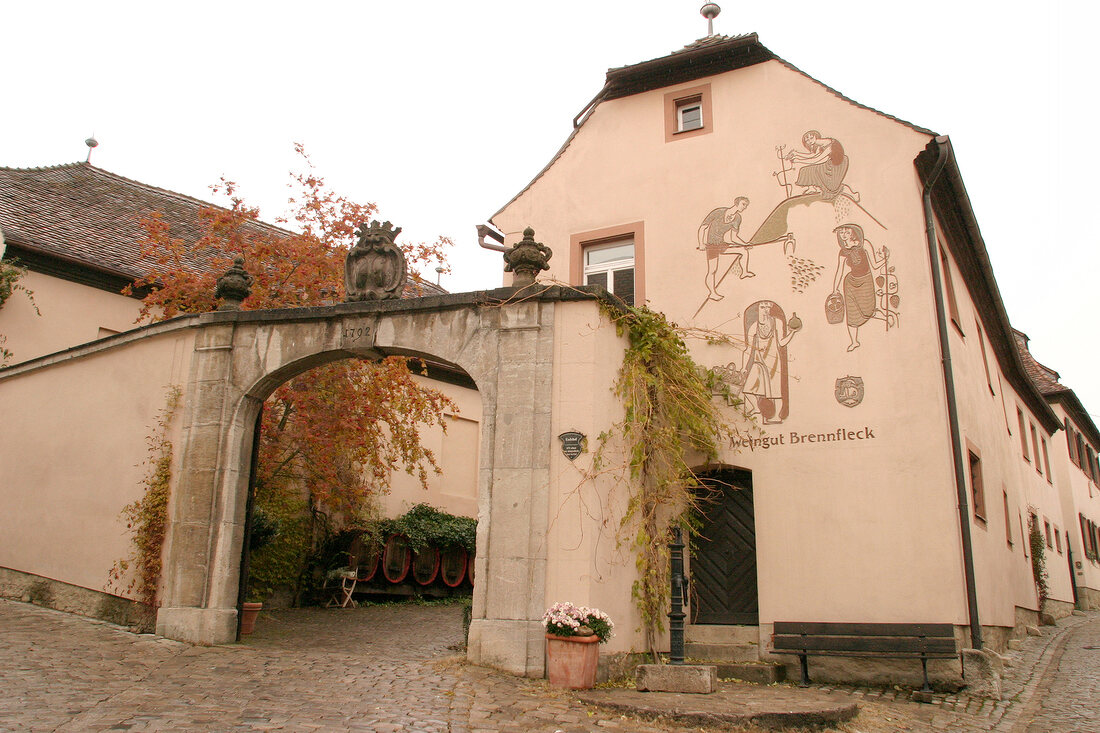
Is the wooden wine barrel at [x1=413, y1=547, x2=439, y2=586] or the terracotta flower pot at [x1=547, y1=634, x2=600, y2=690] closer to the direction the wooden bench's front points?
the terracotta flower pot

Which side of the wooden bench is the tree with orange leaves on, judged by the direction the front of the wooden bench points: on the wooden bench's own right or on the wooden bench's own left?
on the wooden bench's own right

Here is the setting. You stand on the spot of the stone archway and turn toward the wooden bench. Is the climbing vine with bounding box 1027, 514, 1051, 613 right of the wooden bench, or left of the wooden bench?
left

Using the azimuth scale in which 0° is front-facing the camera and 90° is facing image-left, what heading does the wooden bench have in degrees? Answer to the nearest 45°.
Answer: approximately 0°

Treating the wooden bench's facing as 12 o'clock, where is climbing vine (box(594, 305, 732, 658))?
The climbing vine is roughly at 2 o'clock from the wooden bench.

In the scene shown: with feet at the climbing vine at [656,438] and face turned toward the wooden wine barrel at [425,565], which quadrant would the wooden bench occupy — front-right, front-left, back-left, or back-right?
back-right

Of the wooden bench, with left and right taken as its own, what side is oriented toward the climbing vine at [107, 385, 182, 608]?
right

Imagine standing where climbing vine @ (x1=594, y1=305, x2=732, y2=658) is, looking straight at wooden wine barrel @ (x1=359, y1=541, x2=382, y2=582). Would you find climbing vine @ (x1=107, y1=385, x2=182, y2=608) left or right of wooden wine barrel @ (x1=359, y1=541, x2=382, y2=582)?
left

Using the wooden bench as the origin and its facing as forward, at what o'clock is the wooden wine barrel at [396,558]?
The wooden wine barrel is roughly at 4 o'clock from the wooden bench.

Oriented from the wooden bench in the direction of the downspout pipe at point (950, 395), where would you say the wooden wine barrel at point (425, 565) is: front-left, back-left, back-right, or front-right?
back-left

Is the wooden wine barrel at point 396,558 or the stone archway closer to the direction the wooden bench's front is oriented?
the stone archway

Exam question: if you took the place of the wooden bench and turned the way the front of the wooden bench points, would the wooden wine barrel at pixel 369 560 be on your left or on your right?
on your right

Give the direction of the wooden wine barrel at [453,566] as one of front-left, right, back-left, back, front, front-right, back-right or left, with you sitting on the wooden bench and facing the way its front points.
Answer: back-right

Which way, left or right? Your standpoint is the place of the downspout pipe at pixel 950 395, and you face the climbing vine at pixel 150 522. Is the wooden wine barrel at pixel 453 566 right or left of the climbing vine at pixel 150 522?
right
